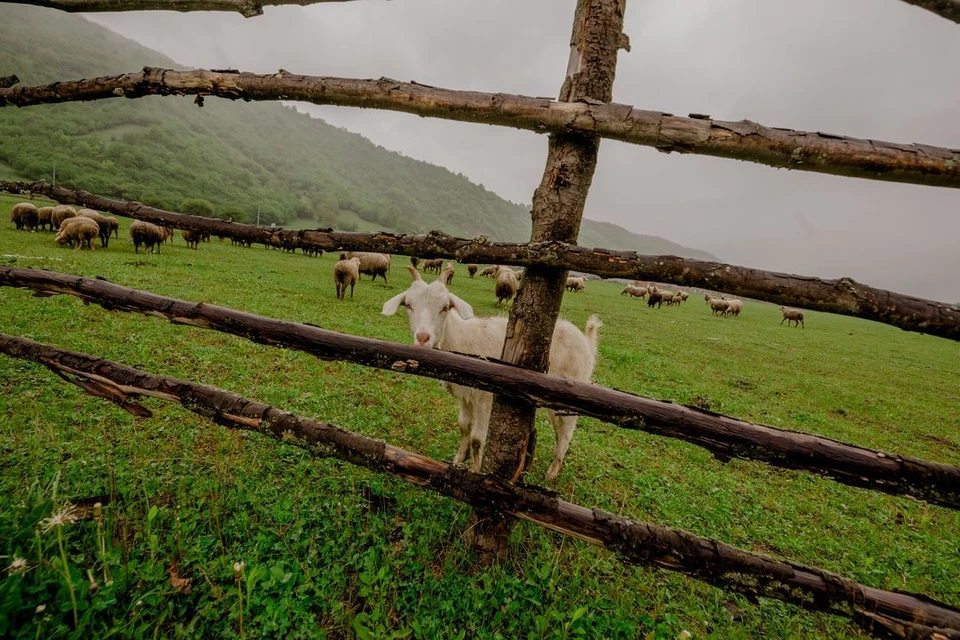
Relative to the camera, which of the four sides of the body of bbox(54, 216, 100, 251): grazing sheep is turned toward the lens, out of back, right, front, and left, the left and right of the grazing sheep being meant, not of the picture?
left
